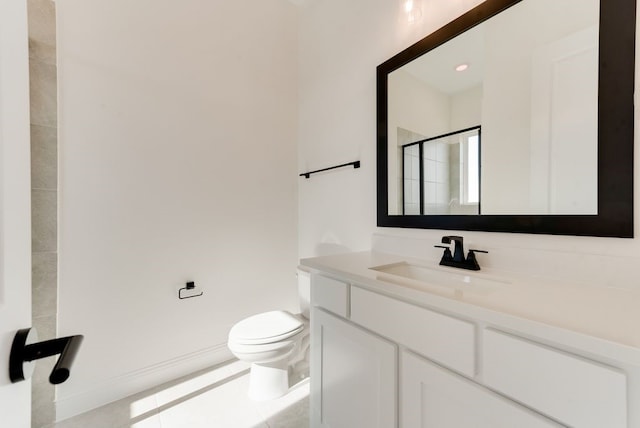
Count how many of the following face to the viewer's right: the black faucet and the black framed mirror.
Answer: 0

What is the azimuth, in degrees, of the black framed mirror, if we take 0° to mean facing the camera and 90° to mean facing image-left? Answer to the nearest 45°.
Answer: approximately 45°

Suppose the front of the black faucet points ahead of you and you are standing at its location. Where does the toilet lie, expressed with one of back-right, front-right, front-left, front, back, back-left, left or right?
front-right

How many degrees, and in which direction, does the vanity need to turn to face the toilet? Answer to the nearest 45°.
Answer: approximately 45° to its right

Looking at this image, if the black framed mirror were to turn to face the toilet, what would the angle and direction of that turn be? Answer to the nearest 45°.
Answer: approximately 45° to its right

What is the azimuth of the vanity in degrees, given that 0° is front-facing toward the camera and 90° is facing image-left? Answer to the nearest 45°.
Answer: approximately 45°
